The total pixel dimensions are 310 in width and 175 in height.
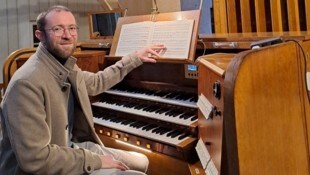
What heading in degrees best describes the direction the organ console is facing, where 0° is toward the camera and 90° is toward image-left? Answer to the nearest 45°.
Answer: approximately 45°

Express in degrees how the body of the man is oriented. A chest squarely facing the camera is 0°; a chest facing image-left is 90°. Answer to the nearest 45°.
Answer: approximately 315°

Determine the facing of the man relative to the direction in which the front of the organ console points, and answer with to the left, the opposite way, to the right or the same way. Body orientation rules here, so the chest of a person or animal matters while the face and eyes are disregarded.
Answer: to the left
